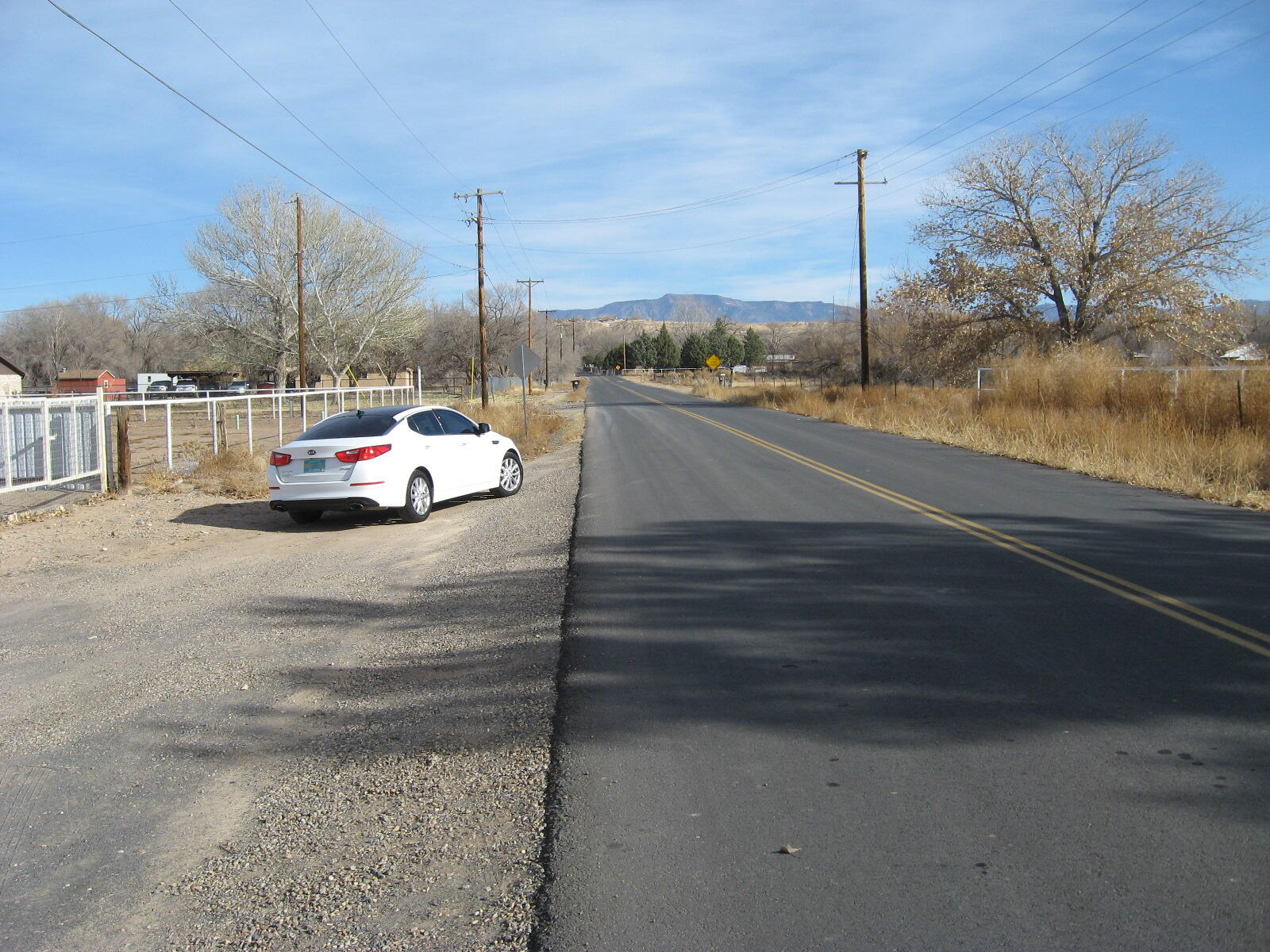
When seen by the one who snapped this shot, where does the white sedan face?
facing away from the viewer and to the right of the viewer

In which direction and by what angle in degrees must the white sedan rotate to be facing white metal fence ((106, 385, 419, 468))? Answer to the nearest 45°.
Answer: approximately 45° to its left

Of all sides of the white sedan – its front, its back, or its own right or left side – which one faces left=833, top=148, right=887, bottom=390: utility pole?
front

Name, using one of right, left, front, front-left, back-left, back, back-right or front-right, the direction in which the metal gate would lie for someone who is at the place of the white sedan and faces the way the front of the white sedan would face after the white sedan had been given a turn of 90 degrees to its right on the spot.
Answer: back

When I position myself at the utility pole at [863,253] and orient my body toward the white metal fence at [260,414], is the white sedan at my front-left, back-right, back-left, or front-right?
front-left
